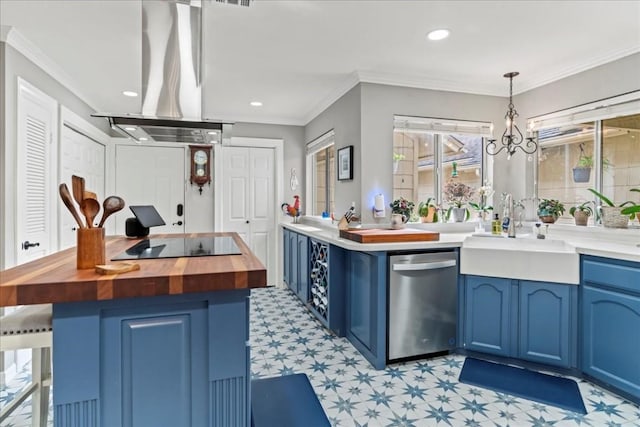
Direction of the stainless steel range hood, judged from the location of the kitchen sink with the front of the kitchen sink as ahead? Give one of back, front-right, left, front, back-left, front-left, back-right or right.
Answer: front-right

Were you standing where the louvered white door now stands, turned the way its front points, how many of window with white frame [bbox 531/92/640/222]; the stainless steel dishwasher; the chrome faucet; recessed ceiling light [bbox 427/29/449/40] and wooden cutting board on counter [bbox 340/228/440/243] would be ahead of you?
5

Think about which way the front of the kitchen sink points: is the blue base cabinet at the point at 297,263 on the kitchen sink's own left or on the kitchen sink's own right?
on the kitchen sink's own right

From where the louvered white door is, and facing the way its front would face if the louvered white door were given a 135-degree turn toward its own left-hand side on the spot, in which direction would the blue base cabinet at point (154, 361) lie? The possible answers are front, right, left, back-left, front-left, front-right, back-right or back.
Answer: back

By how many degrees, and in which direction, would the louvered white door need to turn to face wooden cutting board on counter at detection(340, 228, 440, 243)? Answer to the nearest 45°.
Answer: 0° — it already faces it

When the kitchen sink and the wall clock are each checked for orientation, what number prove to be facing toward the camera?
2

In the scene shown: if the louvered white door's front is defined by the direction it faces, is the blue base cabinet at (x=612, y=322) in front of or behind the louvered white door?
in front

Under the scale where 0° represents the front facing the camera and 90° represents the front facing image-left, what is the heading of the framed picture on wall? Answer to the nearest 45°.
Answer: approximately 45°

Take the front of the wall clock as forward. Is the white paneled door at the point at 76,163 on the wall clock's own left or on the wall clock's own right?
on the wall clock's own right

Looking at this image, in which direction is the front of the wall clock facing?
toward the camera

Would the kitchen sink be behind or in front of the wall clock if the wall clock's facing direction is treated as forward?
in front

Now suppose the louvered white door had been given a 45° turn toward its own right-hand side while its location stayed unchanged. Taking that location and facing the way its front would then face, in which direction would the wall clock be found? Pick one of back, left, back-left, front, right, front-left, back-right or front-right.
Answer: back-left

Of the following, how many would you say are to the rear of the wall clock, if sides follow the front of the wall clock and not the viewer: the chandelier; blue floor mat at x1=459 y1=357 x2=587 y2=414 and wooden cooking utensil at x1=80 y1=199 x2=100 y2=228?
0

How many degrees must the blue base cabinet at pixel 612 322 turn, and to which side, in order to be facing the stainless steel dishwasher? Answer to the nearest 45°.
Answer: approximately 45° to its right

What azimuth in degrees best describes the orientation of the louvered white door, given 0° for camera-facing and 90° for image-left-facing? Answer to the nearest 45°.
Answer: approximately 315°

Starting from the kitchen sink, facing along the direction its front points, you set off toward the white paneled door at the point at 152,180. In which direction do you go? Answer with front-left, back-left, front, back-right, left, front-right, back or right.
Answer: right

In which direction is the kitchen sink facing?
toward the camera
